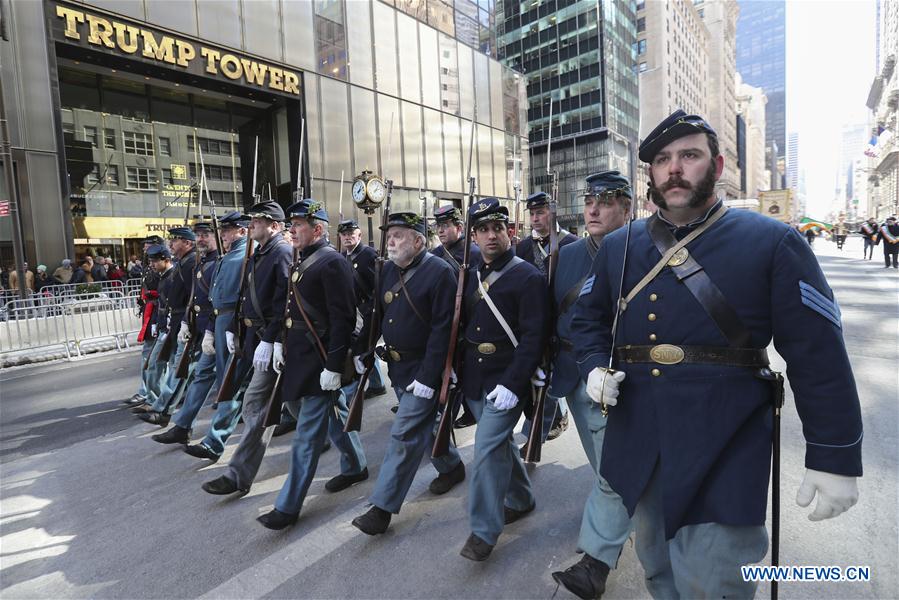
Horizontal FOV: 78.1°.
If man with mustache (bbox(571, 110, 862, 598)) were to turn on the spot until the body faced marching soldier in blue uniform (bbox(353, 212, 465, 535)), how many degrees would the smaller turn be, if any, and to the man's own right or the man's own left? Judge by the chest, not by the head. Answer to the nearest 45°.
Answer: approximately 90° to the man's own right

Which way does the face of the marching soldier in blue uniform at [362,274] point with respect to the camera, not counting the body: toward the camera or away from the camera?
toward the camera

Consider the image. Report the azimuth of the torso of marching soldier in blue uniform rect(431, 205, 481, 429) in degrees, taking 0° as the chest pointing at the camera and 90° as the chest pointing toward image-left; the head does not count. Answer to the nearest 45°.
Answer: approximately 45°

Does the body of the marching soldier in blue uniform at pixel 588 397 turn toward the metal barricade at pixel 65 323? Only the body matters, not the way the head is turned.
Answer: no

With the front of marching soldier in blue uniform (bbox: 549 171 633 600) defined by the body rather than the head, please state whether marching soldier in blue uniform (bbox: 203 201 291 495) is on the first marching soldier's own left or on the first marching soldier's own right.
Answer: on the first marching soldier's own right

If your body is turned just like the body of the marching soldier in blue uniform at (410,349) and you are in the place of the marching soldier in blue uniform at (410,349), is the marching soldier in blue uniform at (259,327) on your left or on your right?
on your right

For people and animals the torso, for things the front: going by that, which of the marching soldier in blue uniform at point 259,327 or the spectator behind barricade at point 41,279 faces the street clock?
the spectator behind barricade

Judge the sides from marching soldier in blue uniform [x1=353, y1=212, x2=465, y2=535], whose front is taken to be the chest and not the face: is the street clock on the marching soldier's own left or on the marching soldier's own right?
on the marching soldier's own right

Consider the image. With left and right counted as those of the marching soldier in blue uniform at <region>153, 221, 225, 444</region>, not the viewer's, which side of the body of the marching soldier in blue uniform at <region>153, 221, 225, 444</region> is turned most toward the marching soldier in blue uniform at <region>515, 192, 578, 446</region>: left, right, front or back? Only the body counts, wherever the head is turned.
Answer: left

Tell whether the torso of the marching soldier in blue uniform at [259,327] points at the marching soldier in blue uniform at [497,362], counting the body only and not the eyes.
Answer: no

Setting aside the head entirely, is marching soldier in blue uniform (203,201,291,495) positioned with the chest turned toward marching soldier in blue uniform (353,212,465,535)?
no

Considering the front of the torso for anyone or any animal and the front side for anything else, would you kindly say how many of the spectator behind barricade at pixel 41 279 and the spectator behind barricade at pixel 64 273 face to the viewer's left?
0

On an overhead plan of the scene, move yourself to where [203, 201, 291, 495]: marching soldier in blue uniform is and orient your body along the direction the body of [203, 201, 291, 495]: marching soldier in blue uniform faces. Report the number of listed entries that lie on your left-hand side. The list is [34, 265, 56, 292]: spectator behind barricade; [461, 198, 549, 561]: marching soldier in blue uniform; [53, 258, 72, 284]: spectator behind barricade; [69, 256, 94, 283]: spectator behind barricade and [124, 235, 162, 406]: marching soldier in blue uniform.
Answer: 1

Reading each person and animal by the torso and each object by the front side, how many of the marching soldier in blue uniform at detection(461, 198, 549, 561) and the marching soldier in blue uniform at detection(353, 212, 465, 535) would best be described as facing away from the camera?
0
